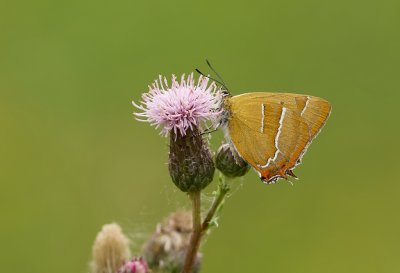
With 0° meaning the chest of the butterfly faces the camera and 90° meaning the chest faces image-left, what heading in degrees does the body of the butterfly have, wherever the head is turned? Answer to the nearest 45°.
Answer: approximately 90°

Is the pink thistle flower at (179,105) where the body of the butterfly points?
yes
